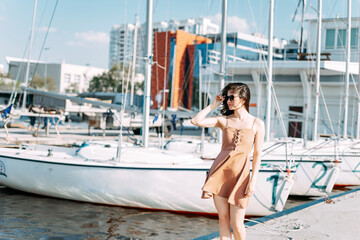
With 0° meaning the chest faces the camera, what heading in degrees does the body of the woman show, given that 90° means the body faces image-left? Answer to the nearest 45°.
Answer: approximately 0°

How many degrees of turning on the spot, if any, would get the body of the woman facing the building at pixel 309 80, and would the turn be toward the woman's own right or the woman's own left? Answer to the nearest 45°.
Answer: approximately 180°

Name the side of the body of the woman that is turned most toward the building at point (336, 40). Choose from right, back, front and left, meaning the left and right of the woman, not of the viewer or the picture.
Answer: back
